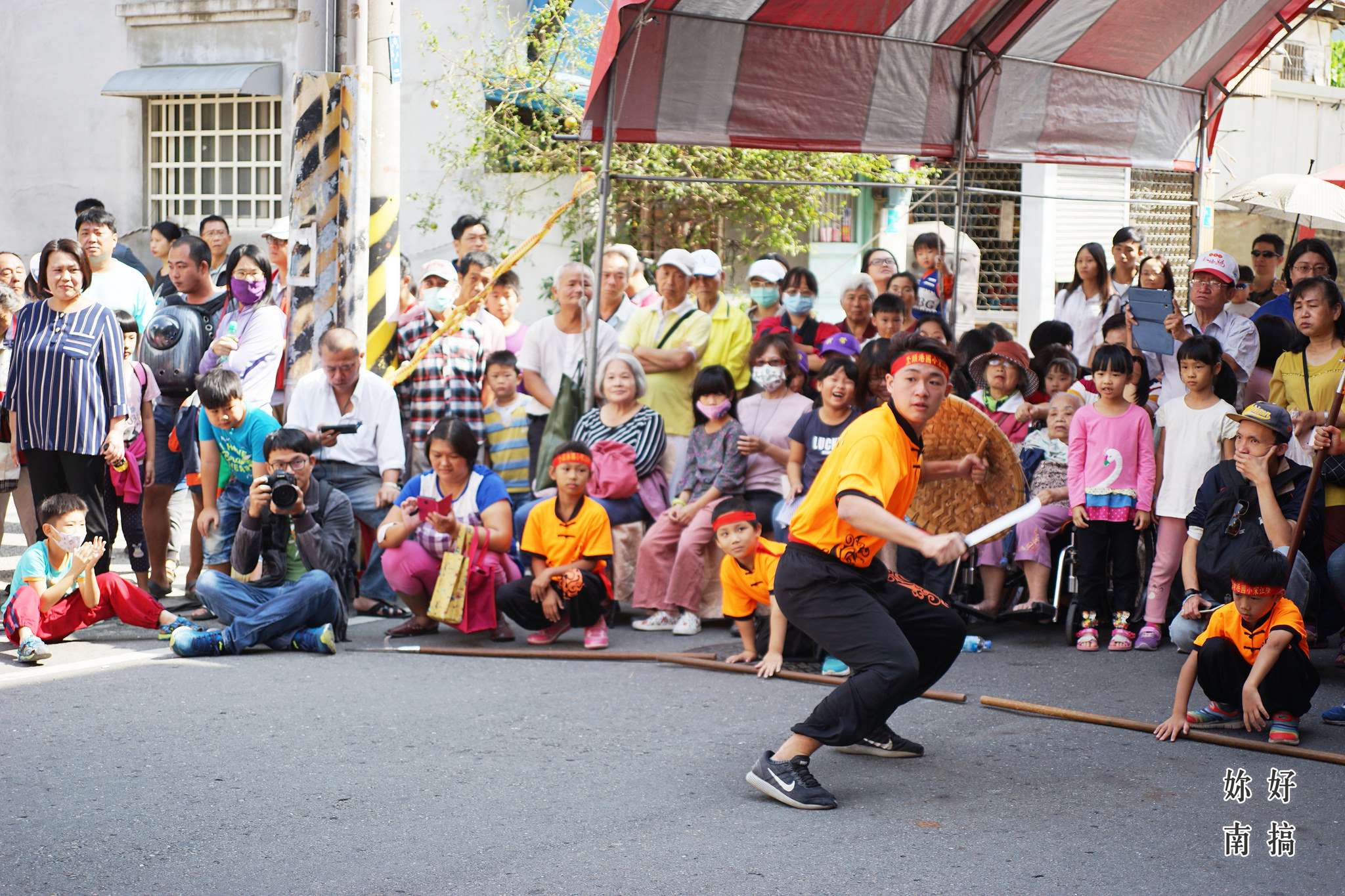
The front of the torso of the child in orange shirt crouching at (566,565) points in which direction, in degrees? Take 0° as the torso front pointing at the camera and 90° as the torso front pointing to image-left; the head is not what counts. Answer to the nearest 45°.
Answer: approximately 0°

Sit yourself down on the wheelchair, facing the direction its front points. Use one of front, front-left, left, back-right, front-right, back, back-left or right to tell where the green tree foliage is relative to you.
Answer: right

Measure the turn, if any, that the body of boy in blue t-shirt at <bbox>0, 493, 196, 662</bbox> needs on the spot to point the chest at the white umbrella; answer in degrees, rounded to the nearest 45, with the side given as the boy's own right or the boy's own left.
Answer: approximately 45° to the boy's own left

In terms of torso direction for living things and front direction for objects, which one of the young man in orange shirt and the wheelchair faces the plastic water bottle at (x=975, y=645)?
the wheelchair

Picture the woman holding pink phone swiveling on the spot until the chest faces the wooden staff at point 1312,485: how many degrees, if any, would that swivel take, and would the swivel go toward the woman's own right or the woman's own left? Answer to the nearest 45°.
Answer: approximately 45° to the woman's own left

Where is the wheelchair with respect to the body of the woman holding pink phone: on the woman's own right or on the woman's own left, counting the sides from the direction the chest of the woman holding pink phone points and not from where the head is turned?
on the woman's own left

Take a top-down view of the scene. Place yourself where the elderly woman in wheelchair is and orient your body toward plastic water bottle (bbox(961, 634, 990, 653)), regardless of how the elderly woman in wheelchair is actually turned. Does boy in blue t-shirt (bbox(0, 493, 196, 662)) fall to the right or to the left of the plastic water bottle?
right

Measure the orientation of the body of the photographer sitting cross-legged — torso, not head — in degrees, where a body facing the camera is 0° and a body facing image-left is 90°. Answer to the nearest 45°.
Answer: approximately 0°

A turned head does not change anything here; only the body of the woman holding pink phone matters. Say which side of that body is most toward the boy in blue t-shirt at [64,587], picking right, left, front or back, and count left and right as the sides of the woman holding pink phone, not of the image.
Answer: right
